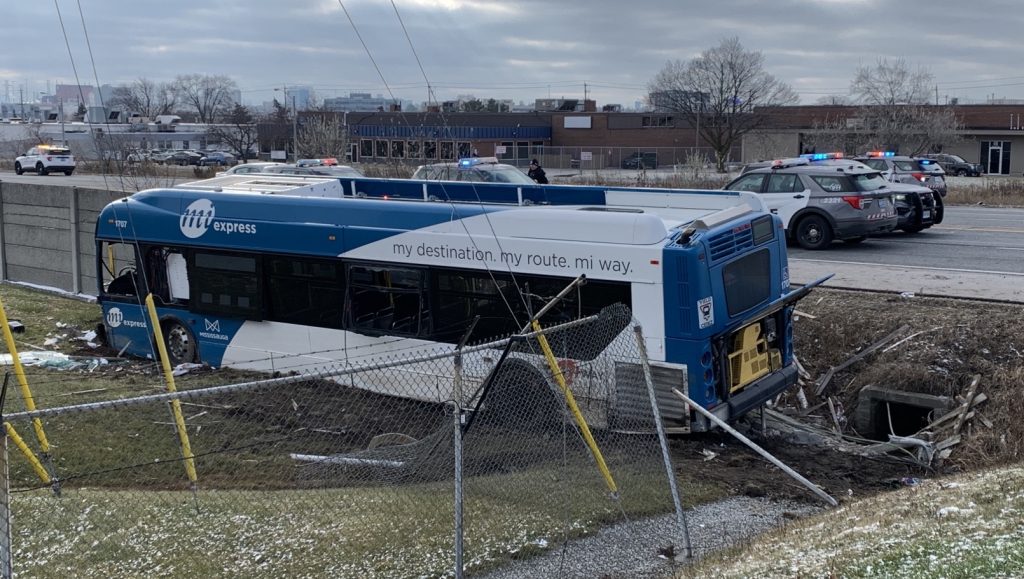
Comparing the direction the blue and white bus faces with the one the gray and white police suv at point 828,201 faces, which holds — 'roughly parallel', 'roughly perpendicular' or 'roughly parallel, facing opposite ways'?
roughly parallel

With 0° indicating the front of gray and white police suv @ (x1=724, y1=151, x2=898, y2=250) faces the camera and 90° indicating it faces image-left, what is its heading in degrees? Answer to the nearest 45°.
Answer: approximately 135°

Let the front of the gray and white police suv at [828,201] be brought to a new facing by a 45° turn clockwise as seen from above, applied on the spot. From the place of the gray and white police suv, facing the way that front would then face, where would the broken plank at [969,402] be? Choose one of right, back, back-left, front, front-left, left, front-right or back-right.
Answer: back

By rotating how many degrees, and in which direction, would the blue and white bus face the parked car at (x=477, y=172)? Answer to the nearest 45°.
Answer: approximately 45° to its right

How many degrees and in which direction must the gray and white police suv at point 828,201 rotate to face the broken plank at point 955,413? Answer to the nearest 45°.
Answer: approximately 135° to its left

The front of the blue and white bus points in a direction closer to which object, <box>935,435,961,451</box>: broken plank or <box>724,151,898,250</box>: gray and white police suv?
the gray and white police suv

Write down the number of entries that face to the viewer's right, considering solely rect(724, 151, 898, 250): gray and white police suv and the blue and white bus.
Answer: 0

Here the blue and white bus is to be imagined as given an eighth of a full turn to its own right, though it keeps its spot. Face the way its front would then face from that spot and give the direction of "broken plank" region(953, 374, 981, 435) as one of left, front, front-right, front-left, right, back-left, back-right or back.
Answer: right

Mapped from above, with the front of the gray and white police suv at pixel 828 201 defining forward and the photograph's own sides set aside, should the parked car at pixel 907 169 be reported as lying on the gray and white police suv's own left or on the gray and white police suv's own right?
on the gray and white police suv's own right

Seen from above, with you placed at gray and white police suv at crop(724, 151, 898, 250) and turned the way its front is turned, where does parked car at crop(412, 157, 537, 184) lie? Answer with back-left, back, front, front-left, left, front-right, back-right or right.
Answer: front-left

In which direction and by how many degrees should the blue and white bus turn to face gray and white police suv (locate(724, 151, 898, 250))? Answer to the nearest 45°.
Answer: approximately 90° to its right

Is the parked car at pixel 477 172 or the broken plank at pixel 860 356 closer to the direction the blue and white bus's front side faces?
the parked car

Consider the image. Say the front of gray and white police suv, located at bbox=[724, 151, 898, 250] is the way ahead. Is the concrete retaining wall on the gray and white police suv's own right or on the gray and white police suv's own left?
on the gray and white police suv's own left

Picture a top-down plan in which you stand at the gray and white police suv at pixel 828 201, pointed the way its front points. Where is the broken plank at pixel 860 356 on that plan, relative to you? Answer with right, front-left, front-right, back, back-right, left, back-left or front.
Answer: back-left

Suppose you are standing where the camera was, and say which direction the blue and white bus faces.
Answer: facing away from the viewer and to the left of the viewer
